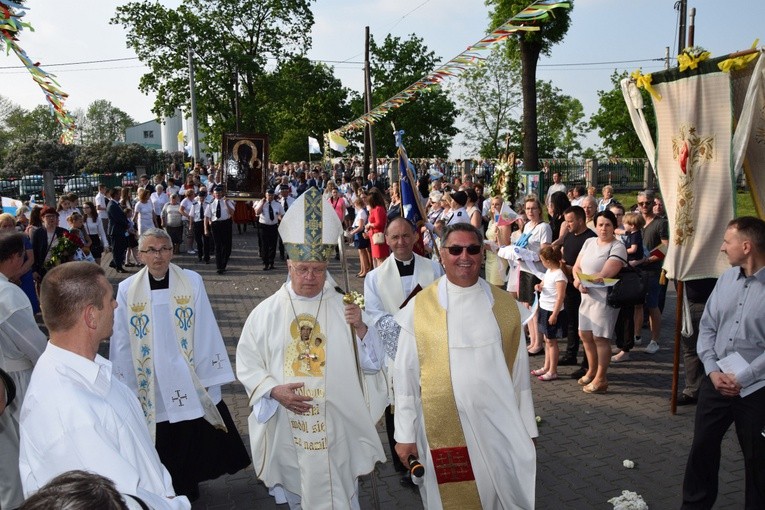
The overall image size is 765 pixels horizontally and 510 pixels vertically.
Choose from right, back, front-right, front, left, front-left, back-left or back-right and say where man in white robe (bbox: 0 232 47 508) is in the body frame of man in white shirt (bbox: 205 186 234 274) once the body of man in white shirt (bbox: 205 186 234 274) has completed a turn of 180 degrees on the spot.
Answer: back

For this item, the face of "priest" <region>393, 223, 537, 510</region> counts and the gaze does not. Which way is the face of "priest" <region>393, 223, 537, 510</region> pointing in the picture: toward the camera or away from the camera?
toward the camera

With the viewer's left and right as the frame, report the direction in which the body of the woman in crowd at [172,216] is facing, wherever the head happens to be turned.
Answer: facing the viewer

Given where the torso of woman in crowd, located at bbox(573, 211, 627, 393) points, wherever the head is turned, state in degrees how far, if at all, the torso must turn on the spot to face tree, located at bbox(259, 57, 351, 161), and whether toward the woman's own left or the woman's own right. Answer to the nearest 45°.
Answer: approximately 90° to the woman's own right

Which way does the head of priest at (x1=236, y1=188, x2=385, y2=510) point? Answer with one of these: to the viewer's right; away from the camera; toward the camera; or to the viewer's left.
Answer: toward the camera

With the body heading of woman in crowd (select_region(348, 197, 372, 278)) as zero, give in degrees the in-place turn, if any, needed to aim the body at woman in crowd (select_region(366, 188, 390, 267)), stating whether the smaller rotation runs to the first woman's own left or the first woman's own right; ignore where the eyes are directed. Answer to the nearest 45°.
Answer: approximately 90° to the first woman's own left

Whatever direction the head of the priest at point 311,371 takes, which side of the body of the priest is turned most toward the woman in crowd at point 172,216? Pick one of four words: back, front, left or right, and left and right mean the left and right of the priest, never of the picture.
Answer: back

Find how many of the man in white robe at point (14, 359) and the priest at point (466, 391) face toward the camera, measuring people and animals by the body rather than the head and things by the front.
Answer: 1

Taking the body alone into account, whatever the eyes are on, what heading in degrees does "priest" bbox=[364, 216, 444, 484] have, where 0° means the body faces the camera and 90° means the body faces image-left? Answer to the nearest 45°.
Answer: approximately 0°

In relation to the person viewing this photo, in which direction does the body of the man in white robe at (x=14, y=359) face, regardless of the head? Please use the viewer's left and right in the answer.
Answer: facing to the right of the viewer

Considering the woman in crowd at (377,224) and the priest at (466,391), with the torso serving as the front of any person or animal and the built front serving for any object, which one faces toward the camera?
the priest

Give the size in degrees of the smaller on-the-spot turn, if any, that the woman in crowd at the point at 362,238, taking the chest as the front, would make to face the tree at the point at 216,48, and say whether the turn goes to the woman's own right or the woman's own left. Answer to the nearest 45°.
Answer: approximately 90° to the woman's own right

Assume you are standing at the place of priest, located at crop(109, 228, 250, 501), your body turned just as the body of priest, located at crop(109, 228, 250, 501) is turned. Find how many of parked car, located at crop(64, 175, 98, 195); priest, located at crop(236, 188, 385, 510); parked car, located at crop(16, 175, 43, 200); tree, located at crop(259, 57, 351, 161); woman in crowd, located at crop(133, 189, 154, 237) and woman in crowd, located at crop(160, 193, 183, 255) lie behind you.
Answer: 5

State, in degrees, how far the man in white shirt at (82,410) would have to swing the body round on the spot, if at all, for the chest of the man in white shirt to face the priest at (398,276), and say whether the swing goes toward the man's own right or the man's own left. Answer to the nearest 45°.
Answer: approximately 45° to the man's own left

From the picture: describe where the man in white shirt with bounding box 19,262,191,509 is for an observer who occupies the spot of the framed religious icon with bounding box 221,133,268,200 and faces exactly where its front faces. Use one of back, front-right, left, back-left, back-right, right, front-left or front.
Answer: front

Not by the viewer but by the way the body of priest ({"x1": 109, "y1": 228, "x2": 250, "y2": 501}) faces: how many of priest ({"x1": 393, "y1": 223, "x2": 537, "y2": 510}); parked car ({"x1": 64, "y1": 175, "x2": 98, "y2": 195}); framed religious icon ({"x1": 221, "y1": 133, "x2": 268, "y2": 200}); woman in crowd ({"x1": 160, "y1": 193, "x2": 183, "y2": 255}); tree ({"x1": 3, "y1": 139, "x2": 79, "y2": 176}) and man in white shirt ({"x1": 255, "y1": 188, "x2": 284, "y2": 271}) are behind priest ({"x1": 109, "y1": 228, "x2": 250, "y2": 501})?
5

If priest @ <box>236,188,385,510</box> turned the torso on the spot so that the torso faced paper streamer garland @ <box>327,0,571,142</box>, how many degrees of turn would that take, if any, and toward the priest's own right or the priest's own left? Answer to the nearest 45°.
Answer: approximately 135° to the priest's own left

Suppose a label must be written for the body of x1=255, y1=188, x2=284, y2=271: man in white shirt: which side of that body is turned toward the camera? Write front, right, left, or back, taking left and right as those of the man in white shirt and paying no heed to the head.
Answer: front
